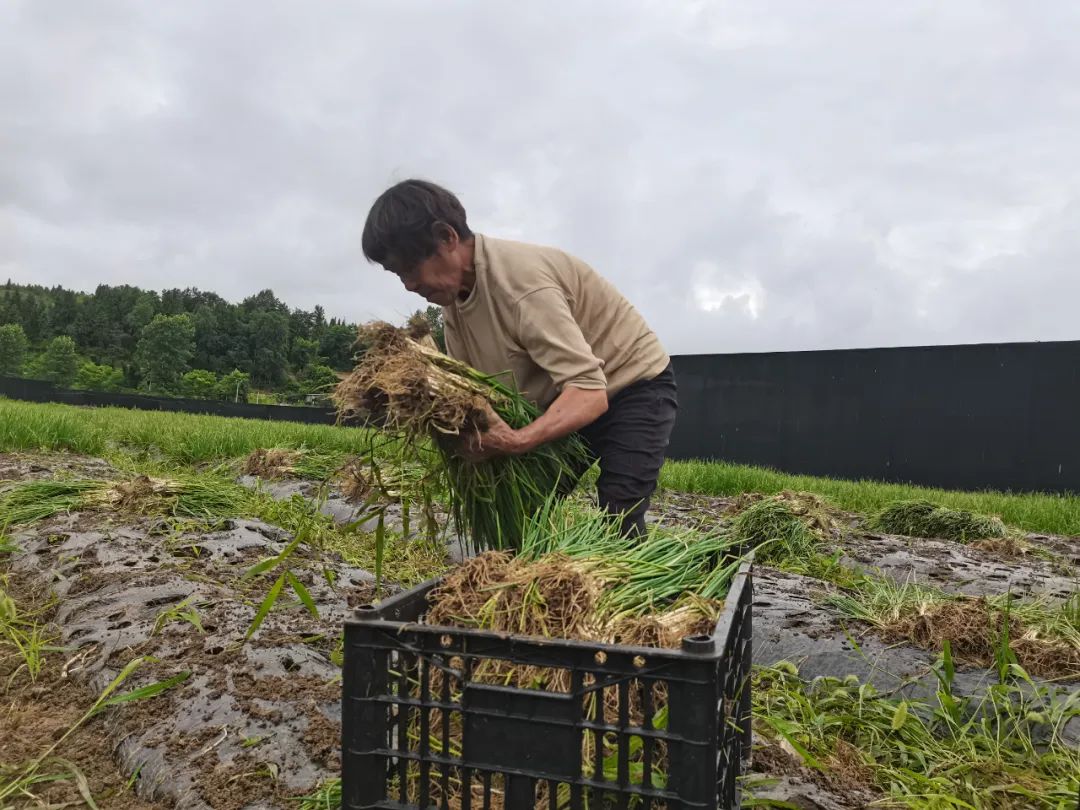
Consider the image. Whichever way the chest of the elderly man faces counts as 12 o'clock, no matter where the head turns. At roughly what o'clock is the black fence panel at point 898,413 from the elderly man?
The black fence panel is roughly at 4 o'clock from the elderly man.

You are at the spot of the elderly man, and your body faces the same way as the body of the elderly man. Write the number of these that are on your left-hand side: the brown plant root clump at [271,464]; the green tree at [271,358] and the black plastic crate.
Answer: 1

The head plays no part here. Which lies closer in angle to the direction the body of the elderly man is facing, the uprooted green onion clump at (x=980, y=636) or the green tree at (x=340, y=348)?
the green tree

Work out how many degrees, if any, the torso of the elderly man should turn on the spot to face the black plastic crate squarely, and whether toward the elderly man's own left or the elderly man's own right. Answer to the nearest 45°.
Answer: approximately 90° to the elderly man's own left

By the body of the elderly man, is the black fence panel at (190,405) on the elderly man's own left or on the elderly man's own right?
on the elderly man's own right

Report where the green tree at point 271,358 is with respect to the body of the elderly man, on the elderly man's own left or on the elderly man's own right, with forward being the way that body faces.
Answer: on the elderly man's own right

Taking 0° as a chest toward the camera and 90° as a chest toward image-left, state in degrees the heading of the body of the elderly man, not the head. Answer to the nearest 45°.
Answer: approximately 90°

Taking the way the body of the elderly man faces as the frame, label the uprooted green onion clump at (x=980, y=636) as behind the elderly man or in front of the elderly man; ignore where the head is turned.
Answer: behind

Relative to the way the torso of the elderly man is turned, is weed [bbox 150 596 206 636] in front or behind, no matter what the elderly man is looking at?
in front

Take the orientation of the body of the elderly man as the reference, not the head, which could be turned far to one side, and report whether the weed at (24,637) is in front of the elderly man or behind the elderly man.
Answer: in front
